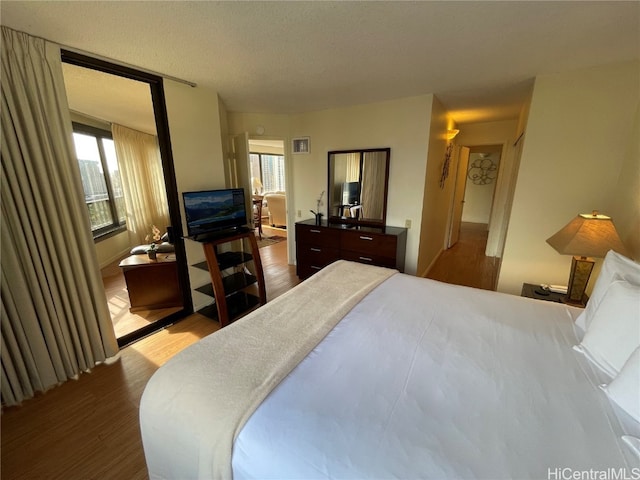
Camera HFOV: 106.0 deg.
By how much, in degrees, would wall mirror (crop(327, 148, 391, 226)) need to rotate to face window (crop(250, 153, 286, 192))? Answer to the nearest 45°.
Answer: approximately 90° to its right

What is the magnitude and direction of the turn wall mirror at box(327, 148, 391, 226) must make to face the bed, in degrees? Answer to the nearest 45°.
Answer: approximately 45° to its left

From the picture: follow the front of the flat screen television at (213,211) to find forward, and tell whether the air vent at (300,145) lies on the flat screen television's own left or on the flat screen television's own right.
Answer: on the flat screen television's own left

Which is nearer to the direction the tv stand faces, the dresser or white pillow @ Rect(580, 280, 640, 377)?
the white pillow

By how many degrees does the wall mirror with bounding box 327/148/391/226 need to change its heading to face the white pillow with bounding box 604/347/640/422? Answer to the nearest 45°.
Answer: approximately 45° to its left

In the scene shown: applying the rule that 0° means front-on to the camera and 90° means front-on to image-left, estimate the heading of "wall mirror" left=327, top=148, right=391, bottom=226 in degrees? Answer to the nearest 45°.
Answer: approximately 45°

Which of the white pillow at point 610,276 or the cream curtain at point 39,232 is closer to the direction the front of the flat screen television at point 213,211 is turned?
the white pillow
